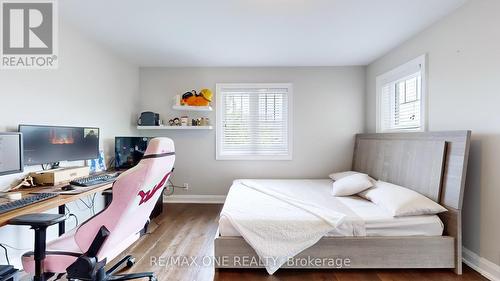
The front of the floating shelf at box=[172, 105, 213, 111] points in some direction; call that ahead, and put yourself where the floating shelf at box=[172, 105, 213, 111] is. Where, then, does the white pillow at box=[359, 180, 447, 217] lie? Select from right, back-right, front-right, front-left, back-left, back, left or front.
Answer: front-left

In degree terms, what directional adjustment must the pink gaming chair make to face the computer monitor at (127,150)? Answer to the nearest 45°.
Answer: approximately 45° to its right

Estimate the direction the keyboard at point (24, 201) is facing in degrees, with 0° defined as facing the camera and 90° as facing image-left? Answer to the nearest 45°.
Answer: approximately 315°

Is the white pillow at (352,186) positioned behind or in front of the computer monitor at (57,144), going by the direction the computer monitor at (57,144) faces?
in front

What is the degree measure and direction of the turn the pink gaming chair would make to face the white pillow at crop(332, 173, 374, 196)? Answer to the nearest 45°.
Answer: approximately 135° to its right

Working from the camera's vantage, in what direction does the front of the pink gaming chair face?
facing away from the viewer and to the left of the viewer

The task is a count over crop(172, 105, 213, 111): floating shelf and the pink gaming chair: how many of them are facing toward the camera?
1

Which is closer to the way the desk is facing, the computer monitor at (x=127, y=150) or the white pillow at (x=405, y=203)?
the white pillow

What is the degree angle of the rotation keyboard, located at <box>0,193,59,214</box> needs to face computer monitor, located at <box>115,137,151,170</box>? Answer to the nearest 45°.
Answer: approximately 90° to its left

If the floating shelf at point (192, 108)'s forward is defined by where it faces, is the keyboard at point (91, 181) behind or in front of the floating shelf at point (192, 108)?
in front

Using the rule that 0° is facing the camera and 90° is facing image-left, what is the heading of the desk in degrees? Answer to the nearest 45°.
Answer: approximately 315°
